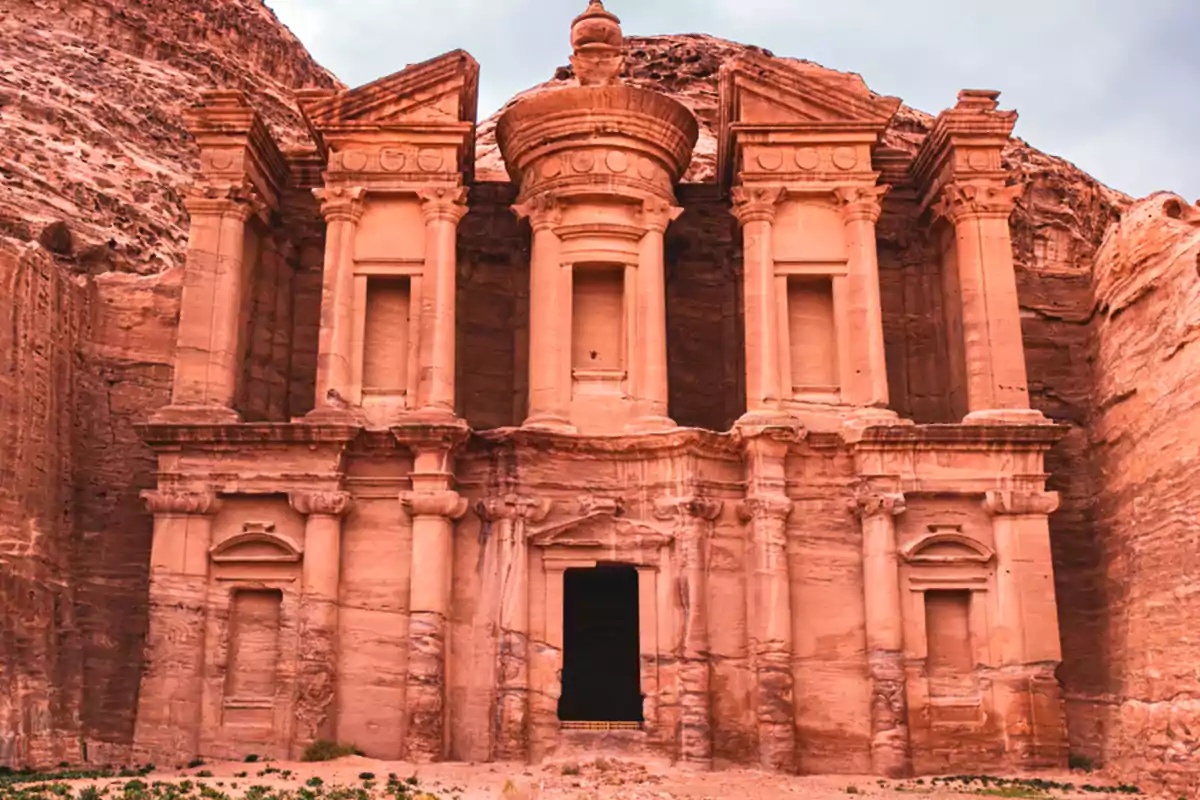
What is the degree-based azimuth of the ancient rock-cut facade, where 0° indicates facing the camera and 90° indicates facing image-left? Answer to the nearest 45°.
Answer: approximately 0°
